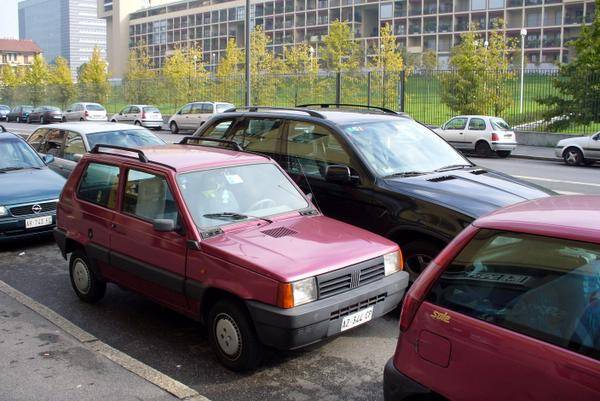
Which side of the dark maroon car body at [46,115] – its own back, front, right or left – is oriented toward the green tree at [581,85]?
back

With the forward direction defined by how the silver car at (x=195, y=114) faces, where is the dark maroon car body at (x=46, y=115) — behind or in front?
in front

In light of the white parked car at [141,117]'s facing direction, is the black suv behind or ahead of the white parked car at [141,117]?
behind

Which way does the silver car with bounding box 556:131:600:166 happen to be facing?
to the viewer's left

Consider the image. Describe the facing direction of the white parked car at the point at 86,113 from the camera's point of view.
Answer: facing away from the viewer and to the left of the viewer

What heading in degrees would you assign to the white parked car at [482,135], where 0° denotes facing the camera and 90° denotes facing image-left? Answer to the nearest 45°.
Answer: approximately 135°

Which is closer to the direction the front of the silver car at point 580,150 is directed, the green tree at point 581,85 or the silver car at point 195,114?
the silver car

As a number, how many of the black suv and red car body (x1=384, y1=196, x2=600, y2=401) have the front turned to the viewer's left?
0

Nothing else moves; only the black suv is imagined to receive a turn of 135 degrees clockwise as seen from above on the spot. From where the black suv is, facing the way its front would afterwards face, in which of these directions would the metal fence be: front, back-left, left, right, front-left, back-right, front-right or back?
right
